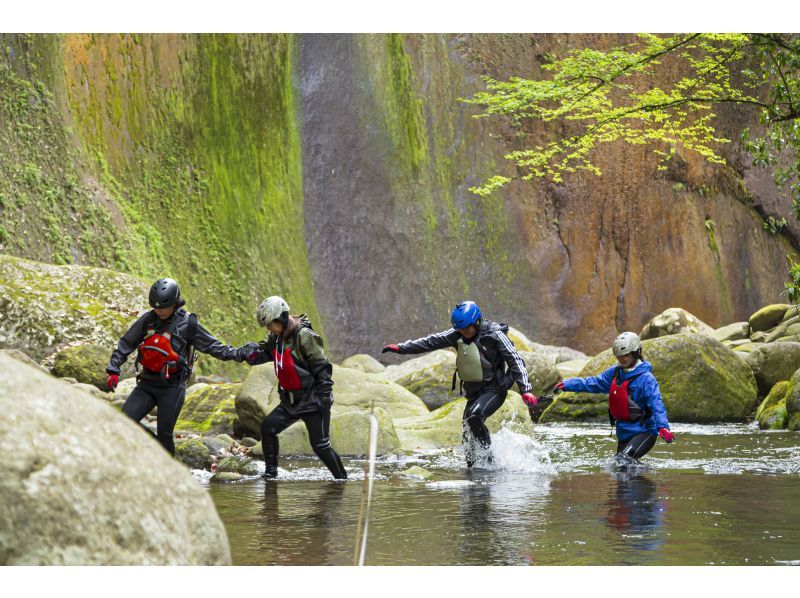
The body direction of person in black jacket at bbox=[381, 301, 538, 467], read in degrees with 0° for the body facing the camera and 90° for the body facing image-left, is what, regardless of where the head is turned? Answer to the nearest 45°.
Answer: approximately 45°

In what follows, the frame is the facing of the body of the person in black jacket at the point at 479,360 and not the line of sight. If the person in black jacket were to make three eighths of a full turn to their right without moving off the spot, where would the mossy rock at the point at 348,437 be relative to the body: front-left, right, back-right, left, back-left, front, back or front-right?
front-left

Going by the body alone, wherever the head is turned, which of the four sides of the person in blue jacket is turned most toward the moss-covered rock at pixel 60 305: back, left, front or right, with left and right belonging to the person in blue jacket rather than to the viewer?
right

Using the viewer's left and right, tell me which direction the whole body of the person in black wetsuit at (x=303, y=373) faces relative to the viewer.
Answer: facing the viewer and to the left of the viewer

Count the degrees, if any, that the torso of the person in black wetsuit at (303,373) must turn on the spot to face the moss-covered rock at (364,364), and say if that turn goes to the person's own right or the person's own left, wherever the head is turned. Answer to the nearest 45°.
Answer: approximately 135° to the person's own right

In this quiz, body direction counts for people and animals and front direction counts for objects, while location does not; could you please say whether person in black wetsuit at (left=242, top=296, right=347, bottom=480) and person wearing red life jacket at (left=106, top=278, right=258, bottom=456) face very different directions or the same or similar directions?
same or similar directions

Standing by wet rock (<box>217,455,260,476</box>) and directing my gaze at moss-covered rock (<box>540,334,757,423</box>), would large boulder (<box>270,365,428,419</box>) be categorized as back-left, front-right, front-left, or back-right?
front-left

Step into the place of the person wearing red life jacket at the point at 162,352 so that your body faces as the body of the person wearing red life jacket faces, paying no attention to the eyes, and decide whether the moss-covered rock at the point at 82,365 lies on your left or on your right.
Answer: on your right

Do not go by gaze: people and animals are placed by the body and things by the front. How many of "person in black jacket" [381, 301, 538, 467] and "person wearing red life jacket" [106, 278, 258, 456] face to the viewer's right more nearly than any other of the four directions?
0

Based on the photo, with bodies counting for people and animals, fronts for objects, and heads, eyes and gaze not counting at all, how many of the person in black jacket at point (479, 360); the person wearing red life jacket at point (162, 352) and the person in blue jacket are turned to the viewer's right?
0

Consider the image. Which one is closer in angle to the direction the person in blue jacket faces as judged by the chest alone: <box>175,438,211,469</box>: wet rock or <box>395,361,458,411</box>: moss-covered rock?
the wet rock

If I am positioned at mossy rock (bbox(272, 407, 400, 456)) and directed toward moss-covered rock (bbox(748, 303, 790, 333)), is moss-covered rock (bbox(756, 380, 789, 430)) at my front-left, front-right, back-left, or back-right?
front-right

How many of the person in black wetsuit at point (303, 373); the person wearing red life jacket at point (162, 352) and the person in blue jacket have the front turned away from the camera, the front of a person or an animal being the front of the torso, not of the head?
0
